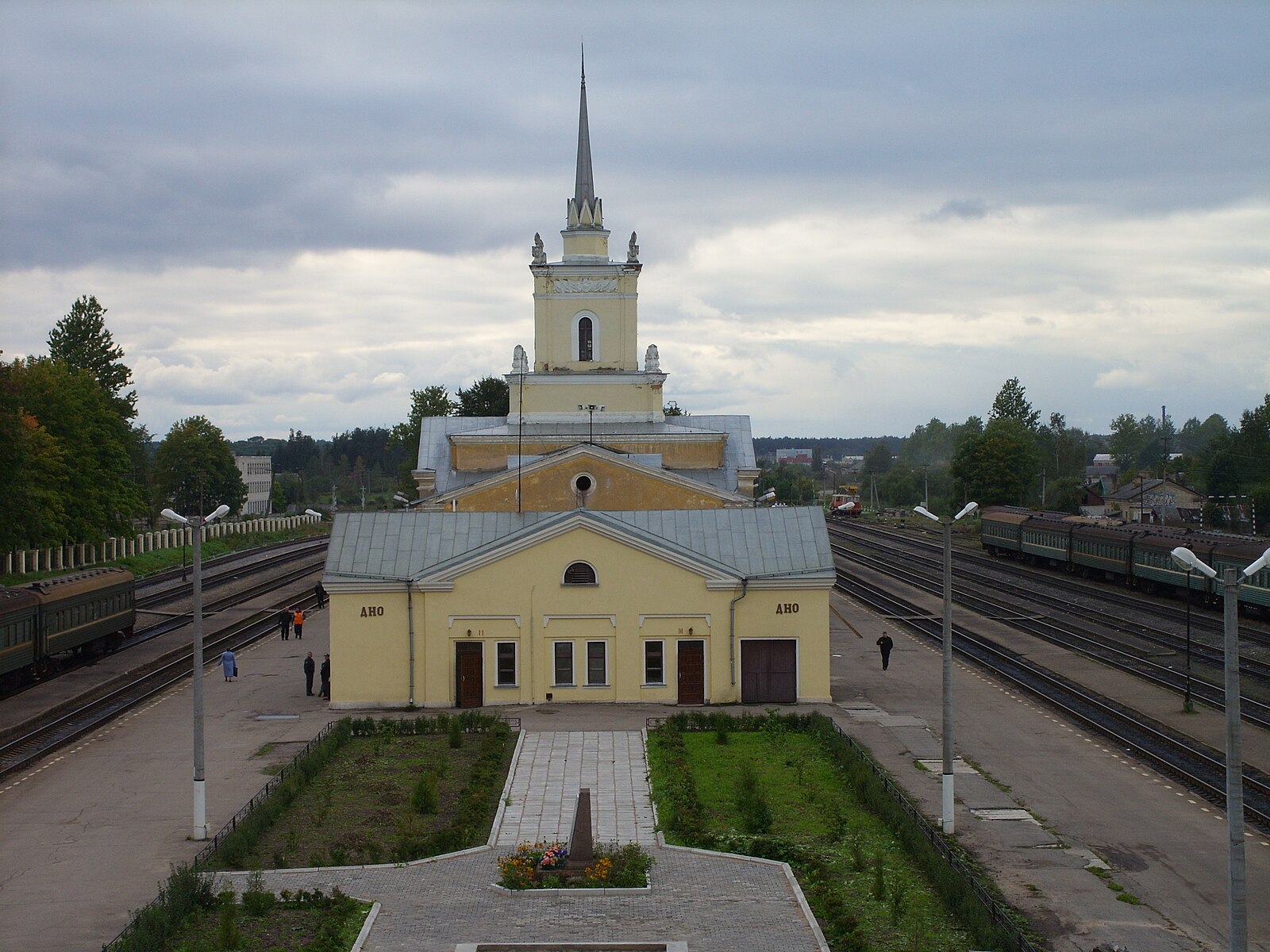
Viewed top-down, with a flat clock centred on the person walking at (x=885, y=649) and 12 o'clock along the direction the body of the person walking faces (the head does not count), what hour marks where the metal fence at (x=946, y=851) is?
The metal fence is roughly at 12 o'clock from the person walking.

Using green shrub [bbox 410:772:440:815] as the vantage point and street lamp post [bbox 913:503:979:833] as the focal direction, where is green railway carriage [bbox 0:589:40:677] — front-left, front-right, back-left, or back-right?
back-left

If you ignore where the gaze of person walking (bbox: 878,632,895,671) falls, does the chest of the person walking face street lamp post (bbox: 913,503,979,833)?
yes

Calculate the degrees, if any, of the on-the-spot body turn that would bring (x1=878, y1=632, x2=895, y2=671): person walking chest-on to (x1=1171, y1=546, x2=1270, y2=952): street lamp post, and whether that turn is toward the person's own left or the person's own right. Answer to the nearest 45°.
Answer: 0° — they already face it

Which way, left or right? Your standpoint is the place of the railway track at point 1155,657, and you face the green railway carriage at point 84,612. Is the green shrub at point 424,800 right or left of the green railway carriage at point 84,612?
left

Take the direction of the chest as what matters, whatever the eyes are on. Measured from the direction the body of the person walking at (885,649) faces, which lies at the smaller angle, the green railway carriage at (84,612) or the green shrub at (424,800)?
the green shrub

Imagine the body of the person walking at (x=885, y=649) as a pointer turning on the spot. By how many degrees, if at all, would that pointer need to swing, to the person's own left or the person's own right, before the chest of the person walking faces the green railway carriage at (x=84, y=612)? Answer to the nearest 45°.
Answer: approximately 90° to the person's own right

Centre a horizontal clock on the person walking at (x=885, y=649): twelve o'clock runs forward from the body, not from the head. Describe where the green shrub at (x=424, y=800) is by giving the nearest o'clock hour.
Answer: The green shrub is roughly at 1 o'clock from the person walking.

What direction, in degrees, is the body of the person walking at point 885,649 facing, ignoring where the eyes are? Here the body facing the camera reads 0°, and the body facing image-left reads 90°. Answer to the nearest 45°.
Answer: approximately 0°

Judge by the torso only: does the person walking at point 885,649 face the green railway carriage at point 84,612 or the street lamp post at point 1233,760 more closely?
the street lamp post
